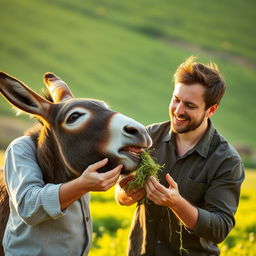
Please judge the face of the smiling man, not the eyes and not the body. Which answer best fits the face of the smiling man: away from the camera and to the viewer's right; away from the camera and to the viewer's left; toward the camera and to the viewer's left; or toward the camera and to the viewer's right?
toward the camera and to the viewer's left

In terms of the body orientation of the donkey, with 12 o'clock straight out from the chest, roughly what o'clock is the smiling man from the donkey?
The smiling man is roughly at 11 o'clock from the donkey.

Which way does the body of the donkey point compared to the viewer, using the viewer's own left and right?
facing to the right of the viewer

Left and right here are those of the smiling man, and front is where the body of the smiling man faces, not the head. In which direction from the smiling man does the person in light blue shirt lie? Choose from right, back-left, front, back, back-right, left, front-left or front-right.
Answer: front

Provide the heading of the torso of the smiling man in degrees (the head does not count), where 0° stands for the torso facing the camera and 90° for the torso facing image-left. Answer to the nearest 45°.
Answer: approximately 45°

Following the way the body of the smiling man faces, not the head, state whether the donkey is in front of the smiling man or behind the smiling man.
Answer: in front

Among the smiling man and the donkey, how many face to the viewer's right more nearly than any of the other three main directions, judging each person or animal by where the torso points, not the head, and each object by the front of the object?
1
